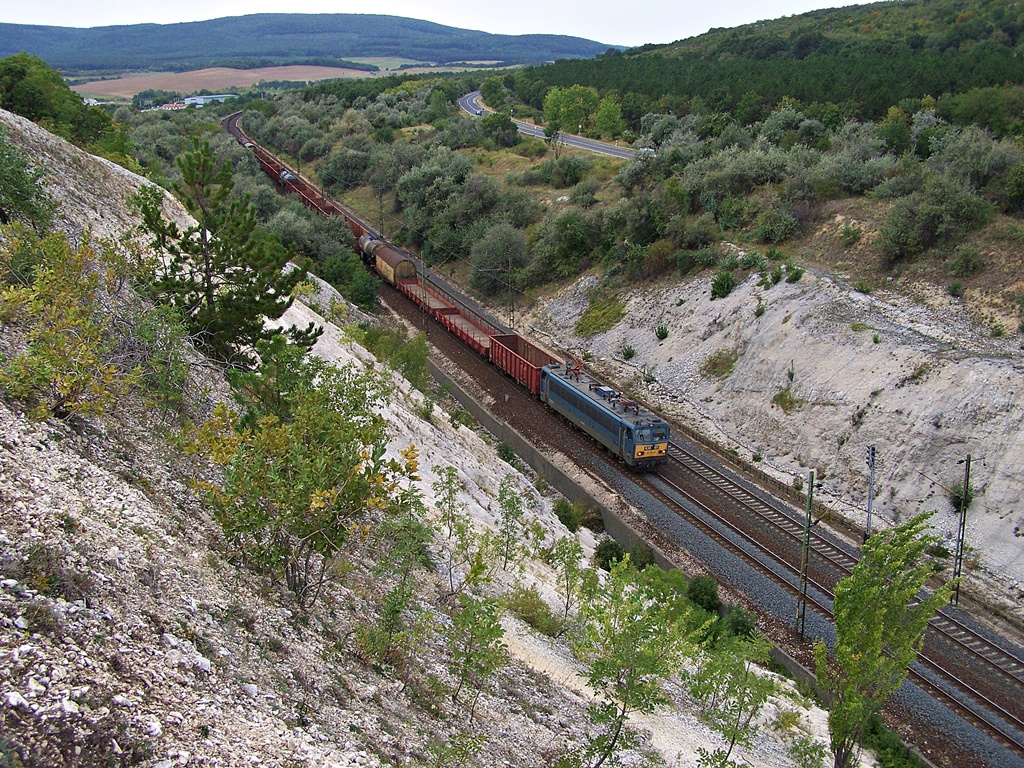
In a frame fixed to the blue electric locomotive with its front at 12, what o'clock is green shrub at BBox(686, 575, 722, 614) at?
The green shrub is roughly at 1 o'clock from the blue electric locomotive.

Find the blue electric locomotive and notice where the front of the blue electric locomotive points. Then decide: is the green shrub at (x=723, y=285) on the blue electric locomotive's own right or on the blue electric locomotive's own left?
on the blue electric locomotive's own left

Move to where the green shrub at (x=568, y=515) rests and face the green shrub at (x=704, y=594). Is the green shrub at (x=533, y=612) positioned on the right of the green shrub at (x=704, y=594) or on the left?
right

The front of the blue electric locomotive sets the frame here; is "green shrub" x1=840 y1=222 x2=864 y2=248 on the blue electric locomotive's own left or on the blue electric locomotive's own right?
on the blue electric locomotive's own left

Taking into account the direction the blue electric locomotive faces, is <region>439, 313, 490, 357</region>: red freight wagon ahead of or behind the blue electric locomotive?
behind

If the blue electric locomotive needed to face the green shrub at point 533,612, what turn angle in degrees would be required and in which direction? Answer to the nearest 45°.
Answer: approximately 45° to its right

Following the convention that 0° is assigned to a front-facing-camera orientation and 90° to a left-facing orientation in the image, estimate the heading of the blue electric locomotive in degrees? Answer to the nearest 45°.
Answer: approximately 315°

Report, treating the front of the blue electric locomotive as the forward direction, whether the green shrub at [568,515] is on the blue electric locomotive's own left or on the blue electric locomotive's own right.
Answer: on the blue electric locomotive's own right
